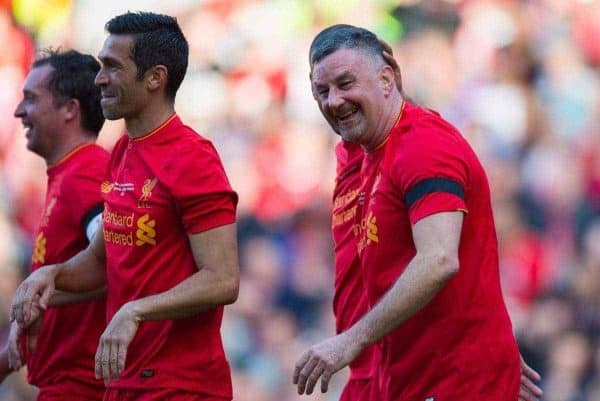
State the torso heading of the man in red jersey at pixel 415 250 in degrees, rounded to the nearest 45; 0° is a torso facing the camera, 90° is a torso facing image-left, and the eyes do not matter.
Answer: approximately 90°

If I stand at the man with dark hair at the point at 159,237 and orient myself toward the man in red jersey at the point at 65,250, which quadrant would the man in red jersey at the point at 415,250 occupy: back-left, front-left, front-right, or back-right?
back-right

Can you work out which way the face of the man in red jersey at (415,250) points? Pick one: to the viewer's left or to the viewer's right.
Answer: to the viewer's left

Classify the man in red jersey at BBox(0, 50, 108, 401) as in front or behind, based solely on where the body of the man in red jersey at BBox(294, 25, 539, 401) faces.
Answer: in front

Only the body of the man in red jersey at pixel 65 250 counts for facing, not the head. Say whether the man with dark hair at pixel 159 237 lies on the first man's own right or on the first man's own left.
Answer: on the first man's own left

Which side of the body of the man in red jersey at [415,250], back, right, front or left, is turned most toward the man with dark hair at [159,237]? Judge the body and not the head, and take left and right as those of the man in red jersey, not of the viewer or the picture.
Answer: front

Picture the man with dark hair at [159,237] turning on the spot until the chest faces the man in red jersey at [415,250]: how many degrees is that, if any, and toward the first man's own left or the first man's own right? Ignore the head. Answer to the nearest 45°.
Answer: approximately 90° to the first man's own left

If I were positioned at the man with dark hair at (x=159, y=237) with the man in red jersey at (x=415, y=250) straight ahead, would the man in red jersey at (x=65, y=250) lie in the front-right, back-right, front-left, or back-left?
back-left
